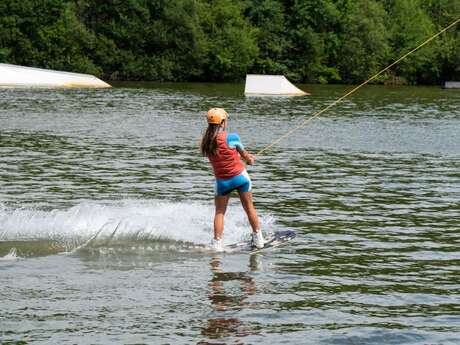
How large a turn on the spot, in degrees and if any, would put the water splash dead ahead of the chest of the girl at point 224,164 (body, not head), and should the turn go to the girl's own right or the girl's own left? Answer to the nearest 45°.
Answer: approximately 90° to the girl's own left

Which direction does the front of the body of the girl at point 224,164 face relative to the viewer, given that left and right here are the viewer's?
facing away from the viewer and to the right of the viewer
